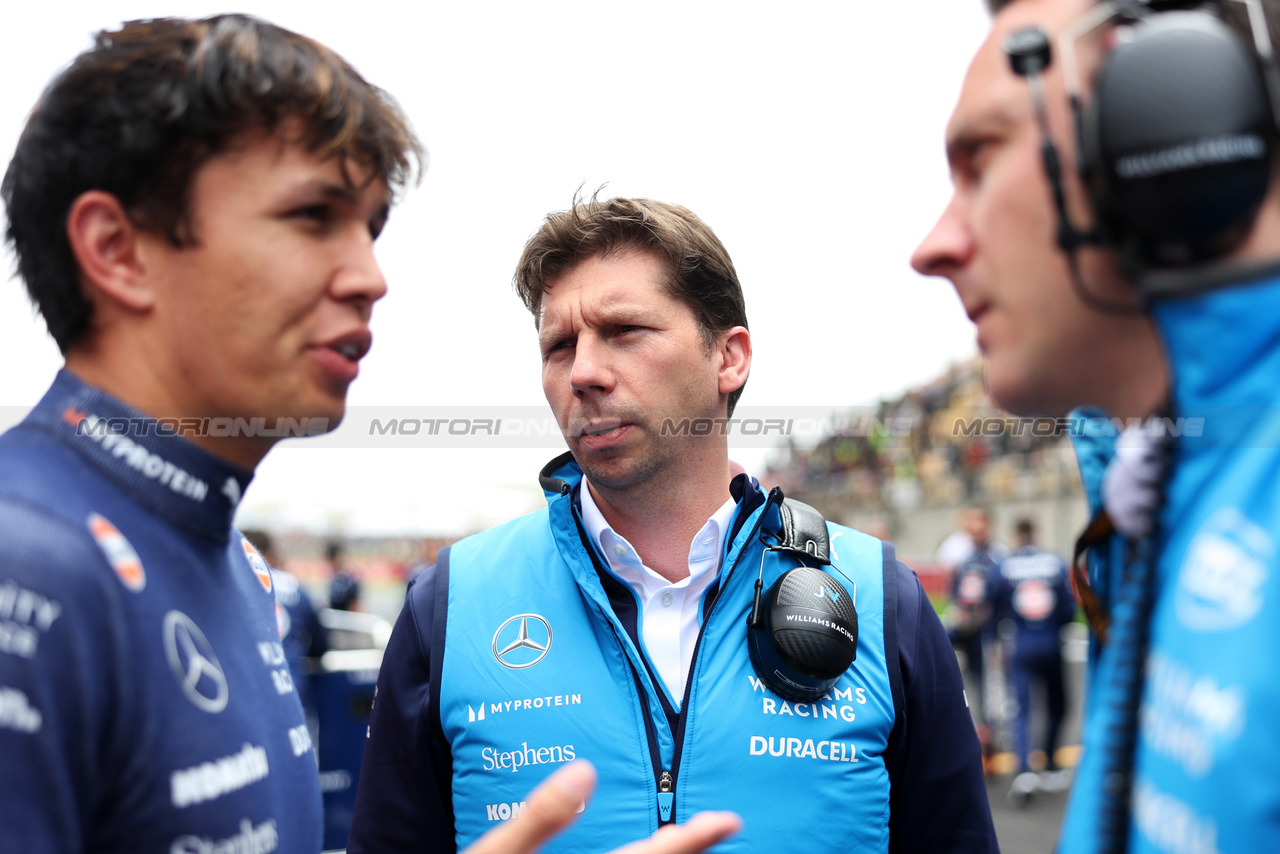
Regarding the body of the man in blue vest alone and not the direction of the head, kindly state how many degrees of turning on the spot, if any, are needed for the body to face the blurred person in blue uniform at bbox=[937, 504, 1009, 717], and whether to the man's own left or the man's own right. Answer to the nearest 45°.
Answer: approximately 180°

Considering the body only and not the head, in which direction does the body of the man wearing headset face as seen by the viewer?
to the viewer's left

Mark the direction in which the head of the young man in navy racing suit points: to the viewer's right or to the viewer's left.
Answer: to the viewer's right
